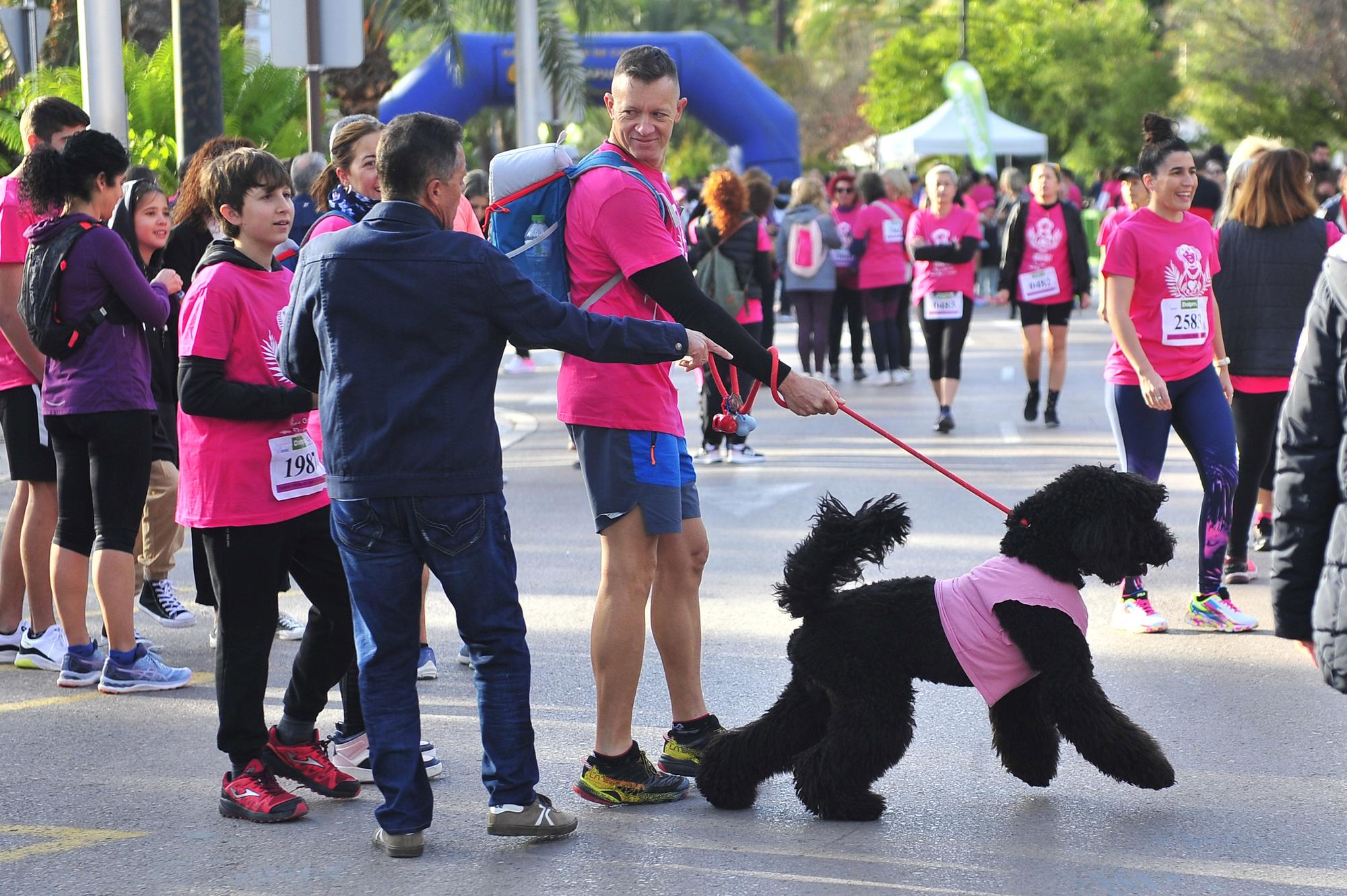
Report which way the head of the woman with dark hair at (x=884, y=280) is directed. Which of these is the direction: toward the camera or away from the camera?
away from the camera

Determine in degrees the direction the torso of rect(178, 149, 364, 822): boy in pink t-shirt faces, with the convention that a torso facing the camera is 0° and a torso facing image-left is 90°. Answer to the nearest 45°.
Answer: approximately 315°

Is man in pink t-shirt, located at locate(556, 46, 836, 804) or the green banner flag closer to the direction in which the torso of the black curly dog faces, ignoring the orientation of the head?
the green banner flag

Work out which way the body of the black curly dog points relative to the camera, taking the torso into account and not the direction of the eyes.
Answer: to the viewer's right

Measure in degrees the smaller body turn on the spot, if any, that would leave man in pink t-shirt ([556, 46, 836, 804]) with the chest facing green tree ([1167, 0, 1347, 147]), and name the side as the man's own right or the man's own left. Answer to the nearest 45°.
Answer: approximately 90° to the man's own left

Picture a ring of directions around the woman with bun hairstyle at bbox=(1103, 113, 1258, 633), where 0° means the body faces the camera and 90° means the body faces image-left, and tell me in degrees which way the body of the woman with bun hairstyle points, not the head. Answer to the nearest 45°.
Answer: approximately 315°
